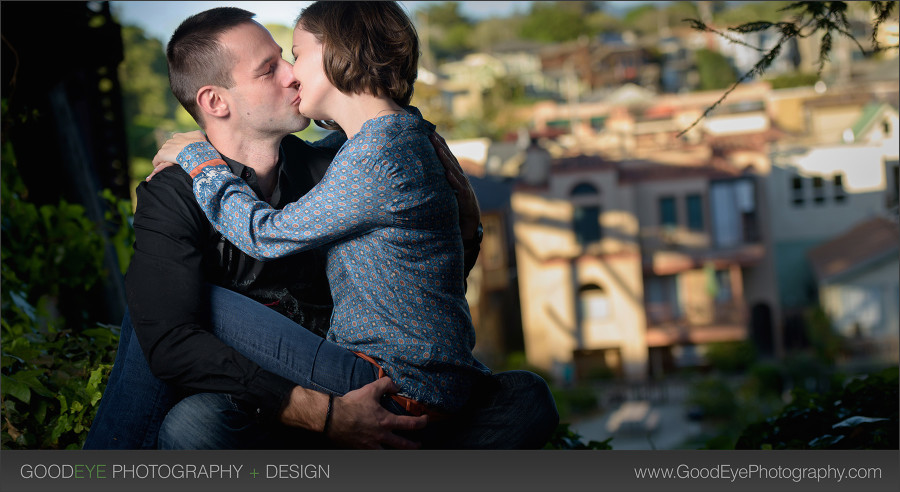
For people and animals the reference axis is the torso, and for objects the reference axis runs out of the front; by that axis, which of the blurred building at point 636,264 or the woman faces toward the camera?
the blurred building

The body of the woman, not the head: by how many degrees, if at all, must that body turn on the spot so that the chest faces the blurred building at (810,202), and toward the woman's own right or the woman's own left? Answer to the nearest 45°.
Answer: approximately 90° to the woman's own right

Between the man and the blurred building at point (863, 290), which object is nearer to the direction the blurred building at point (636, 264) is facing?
the man

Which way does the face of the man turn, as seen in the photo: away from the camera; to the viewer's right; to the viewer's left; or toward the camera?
to the viewer's right

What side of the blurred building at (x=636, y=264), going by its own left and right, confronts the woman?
front

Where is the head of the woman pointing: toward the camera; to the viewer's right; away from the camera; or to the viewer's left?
to the viewer's left

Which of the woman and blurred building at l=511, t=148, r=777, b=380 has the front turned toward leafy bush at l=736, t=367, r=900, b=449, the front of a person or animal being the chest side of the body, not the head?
the blurred building

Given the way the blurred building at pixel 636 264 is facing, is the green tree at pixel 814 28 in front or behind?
in front

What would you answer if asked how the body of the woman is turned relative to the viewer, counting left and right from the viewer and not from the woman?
facing away from the viewer and to the left of the viewer

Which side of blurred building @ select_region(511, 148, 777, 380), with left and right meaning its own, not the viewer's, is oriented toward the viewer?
front

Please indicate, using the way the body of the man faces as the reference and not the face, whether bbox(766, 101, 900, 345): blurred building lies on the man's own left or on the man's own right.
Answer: on the man's own left

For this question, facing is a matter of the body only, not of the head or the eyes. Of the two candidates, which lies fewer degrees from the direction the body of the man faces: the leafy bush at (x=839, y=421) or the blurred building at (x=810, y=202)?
the leafy bush

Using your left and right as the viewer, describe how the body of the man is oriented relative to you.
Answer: facing the viewer and to the right of the viewer

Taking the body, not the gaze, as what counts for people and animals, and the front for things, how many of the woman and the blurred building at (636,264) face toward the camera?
1
